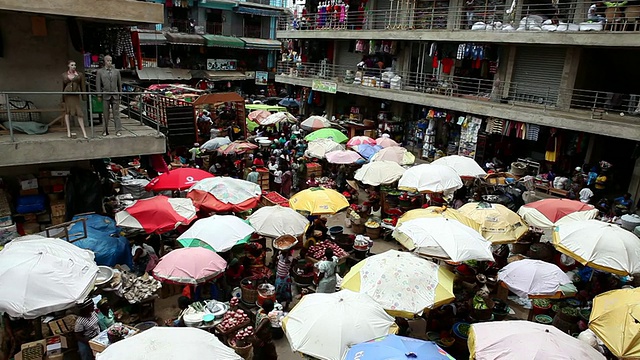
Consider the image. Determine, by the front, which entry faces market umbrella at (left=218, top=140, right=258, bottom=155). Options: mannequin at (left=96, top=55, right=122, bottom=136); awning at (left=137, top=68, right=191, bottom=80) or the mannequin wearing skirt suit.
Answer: the awning

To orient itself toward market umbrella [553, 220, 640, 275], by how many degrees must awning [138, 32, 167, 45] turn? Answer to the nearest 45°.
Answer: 0° — it already faces it

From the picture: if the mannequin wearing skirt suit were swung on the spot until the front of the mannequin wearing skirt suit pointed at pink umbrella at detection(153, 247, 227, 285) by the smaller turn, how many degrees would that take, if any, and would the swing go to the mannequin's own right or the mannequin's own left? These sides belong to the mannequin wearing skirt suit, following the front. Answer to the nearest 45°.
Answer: approximately 45° to the mannequin's own left

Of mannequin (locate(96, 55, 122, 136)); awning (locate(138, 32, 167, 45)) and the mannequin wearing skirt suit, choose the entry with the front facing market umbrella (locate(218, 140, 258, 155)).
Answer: the awning

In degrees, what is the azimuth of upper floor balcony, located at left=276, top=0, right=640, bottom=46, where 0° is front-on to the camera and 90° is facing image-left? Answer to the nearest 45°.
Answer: approximately 45°

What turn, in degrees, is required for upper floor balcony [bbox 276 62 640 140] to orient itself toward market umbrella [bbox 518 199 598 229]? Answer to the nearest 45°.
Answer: approximately 45° to its left

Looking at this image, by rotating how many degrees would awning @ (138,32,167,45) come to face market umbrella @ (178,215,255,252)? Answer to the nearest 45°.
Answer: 0° — it already faces it

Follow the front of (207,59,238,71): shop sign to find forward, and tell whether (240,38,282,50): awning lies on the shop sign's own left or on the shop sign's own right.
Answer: on the shop sign's own left

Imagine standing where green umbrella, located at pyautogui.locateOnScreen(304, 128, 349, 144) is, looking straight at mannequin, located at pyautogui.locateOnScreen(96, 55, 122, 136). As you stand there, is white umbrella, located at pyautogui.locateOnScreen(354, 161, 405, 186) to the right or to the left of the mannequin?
left

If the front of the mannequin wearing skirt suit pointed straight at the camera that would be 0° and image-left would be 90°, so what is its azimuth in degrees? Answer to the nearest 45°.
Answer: approximately 0°
